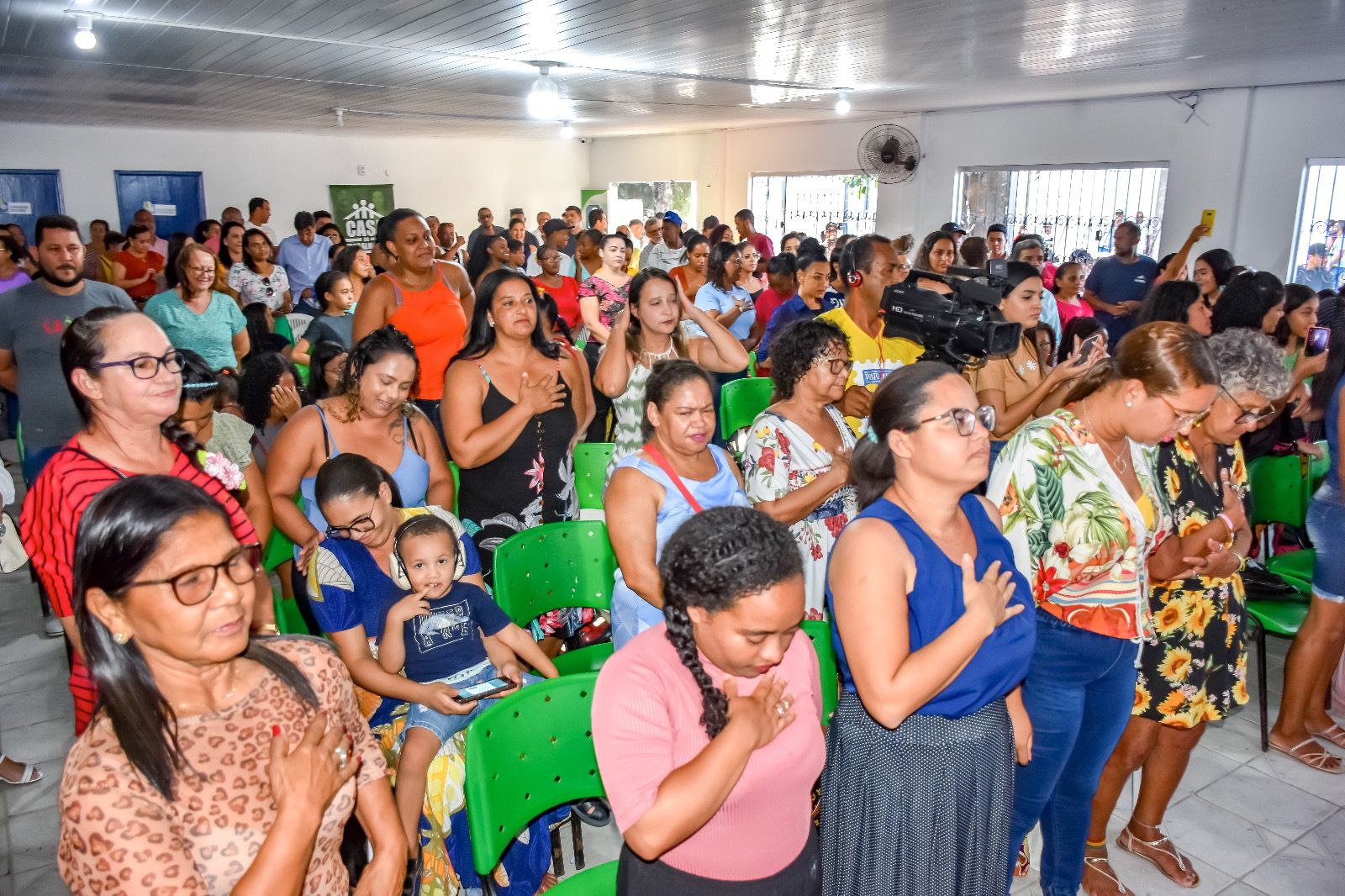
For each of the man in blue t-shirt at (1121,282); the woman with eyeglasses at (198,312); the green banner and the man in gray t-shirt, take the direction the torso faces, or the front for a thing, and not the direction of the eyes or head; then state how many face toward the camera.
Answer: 4

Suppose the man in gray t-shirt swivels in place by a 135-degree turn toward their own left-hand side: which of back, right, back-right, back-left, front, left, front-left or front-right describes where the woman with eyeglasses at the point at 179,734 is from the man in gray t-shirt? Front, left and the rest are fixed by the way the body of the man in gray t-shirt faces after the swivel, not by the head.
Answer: back-right

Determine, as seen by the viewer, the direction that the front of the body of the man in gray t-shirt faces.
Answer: toward the camera

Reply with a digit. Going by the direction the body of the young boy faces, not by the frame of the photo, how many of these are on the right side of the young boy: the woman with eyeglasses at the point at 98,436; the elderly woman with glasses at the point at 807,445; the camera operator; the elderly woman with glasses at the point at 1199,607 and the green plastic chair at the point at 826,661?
1

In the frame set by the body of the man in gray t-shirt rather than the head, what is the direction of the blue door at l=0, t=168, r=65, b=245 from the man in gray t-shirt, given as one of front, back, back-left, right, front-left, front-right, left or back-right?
back

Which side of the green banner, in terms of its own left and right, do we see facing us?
front

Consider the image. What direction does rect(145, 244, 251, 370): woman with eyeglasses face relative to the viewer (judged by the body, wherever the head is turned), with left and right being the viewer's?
facing the viewer

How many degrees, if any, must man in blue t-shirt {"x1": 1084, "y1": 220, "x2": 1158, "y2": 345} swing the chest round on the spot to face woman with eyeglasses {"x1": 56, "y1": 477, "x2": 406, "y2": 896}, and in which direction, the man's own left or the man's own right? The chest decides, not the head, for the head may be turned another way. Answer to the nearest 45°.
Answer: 0° — they already face them

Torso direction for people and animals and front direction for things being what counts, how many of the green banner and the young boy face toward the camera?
2

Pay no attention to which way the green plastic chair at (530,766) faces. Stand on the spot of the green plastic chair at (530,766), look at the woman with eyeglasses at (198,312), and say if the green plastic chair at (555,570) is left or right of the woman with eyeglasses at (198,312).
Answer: right

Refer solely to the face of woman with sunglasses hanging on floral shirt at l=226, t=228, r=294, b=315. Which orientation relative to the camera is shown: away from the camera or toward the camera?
toward the camera

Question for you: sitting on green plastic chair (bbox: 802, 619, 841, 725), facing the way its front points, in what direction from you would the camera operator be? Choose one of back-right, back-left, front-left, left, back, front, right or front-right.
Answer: back-left

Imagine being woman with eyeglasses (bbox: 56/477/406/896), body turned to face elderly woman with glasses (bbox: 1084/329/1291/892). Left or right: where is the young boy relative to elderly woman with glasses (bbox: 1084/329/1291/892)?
left

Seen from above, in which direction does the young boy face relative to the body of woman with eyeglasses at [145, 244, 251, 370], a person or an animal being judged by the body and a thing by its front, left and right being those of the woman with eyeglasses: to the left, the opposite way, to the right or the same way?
the same way

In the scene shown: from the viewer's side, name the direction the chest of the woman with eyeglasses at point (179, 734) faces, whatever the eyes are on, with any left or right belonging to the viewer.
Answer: facing the viewer and to the right of the viewer

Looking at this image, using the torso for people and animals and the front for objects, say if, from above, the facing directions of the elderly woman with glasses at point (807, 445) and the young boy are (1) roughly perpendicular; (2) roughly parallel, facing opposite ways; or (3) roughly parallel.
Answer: roughly parallel
